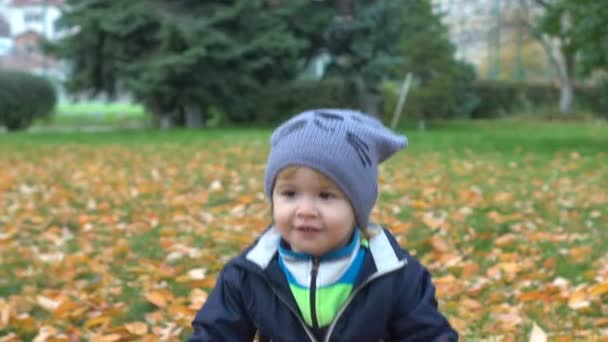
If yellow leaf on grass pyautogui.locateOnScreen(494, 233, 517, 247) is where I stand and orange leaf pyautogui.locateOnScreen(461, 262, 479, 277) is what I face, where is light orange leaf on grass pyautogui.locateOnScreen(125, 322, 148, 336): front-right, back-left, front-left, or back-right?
front-right

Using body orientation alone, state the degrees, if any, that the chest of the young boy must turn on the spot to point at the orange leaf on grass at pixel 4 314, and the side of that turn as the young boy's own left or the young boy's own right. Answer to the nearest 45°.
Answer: approximately 135° to the young boy's own right

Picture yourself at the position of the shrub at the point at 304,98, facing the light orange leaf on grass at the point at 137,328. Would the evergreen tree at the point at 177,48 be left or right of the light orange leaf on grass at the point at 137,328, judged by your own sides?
right

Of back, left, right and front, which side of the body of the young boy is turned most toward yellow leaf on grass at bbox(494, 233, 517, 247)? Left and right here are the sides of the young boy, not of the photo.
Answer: back

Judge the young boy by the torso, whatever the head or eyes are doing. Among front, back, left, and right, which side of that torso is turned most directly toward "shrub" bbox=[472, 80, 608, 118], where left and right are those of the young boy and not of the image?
back

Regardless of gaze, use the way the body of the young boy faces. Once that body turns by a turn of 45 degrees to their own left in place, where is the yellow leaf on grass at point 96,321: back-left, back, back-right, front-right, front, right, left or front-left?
back

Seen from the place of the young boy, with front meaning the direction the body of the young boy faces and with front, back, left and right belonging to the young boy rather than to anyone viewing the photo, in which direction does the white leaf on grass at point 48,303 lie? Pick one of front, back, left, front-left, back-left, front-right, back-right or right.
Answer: back-right

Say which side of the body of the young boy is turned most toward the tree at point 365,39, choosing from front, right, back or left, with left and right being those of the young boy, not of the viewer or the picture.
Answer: back

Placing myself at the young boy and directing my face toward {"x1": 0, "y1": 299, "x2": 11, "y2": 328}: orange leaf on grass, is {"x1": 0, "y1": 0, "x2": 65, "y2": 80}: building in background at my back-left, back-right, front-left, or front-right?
front-right

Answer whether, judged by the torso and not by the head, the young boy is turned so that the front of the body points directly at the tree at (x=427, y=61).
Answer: no

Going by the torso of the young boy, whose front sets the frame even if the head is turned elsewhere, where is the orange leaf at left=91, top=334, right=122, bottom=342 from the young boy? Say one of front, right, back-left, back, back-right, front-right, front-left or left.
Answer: back-right

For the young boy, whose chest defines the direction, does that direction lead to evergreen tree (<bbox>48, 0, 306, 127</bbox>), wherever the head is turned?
no

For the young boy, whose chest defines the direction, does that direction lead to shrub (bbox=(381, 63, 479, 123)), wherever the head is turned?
no

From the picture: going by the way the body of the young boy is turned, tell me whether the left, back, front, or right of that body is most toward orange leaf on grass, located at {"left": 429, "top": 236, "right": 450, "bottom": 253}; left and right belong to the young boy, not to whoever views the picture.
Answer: back

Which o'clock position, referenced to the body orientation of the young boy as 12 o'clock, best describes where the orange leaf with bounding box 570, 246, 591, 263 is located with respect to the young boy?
The orange leaf is roughly at 7 o'clock from the young boy.

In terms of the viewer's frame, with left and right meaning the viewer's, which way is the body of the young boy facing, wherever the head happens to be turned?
facing the viewer

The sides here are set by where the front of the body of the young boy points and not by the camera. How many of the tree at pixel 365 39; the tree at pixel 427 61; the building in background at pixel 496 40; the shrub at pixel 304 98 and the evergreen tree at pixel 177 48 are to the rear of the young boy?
5
